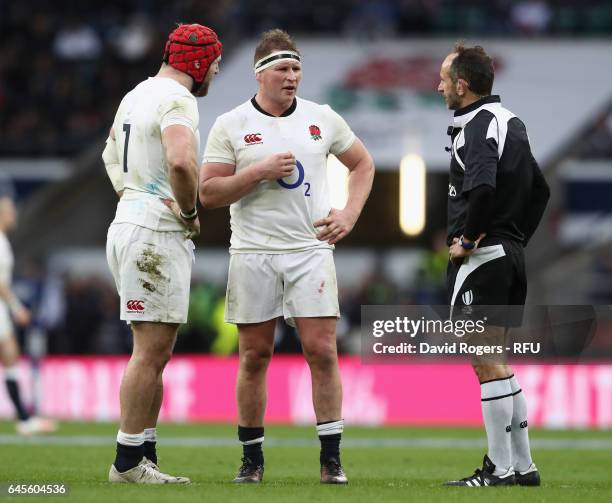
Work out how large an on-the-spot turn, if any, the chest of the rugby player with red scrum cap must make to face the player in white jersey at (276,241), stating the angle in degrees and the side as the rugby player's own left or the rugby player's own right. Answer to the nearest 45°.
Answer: approximately 45° to the rugby player's own right

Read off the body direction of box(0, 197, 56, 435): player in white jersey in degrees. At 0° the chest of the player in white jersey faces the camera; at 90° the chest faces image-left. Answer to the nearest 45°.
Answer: approximately 270°

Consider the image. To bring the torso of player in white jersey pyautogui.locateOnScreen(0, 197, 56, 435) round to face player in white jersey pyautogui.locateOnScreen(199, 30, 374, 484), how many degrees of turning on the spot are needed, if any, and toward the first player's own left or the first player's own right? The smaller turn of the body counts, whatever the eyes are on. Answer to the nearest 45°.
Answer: approximately 90° to the first player's own right

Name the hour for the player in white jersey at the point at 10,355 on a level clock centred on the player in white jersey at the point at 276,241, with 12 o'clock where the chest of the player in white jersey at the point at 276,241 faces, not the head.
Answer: the player in white jersey at the point at 10,355 is roughly at 5 o'clock from the player in white jersey at the point at 276,241.

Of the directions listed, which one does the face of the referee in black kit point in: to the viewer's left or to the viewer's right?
to the viewer's left

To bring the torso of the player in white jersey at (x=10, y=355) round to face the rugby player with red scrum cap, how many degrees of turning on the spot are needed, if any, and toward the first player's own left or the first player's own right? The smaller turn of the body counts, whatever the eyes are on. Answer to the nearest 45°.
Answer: approximately 90° to the first player's own right

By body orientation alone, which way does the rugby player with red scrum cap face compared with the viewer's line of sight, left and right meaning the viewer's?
facing away from the viewer and to the right of the viewer
